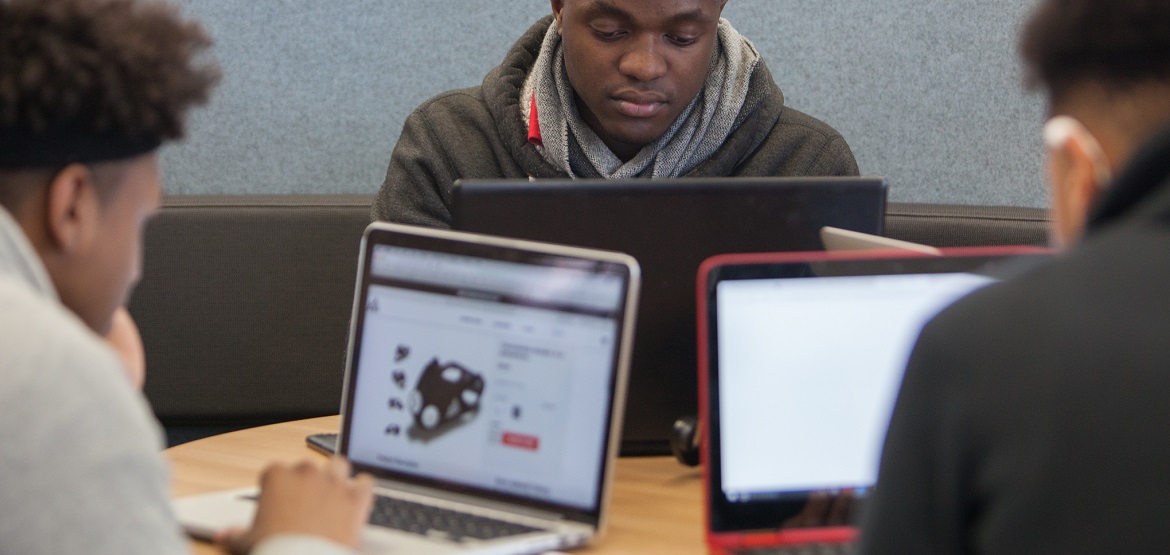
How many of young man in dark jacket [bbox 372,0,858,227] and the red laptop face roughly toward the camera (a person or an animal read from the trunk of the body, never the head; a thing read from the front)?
2

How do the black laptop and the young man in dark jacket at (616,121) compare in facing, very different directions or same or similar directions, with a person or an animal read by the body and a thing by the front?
very different directions

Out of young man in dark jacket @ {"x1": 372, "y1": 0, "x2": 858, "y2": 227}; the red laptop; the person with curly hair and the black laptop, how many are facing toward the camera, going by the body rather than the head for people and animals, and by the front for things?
2

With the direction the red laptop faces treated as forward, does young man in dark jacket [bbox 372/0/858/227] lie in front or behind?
behind

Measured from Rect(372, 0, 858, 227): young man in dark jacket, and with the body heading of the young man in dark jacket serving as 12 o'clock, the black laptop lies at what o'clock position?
The black laptop is roughly at 12 o'clock from the young man in dark jacket.

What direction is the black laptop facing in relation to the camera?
away from the camera

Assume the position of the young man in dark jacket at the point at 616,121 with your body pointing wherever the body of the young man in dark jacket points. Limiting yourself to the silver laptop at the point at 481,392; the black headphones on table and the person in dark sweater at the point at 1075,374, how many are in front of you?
3

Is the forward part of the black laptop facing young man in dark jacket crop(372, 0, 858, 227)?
yes

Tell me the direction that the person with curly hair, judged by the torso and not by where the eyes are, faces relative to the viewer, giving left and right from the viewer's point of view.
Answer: facing away from the viewer and to the right of the viewer
